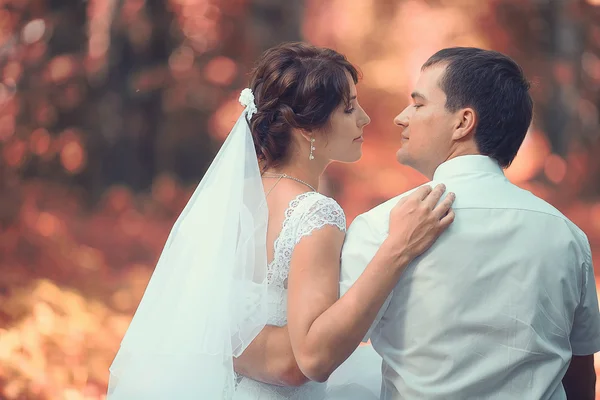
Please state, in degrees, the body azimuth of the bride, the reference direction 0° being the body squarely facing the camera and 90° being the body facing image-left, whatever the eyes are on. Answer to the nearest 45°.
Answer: approximately 225°

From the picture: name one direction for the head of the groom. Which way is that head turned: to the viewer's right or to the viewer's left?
to the viewer's left

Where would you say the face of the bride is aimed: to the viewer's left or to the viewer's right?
to the viewer's right
